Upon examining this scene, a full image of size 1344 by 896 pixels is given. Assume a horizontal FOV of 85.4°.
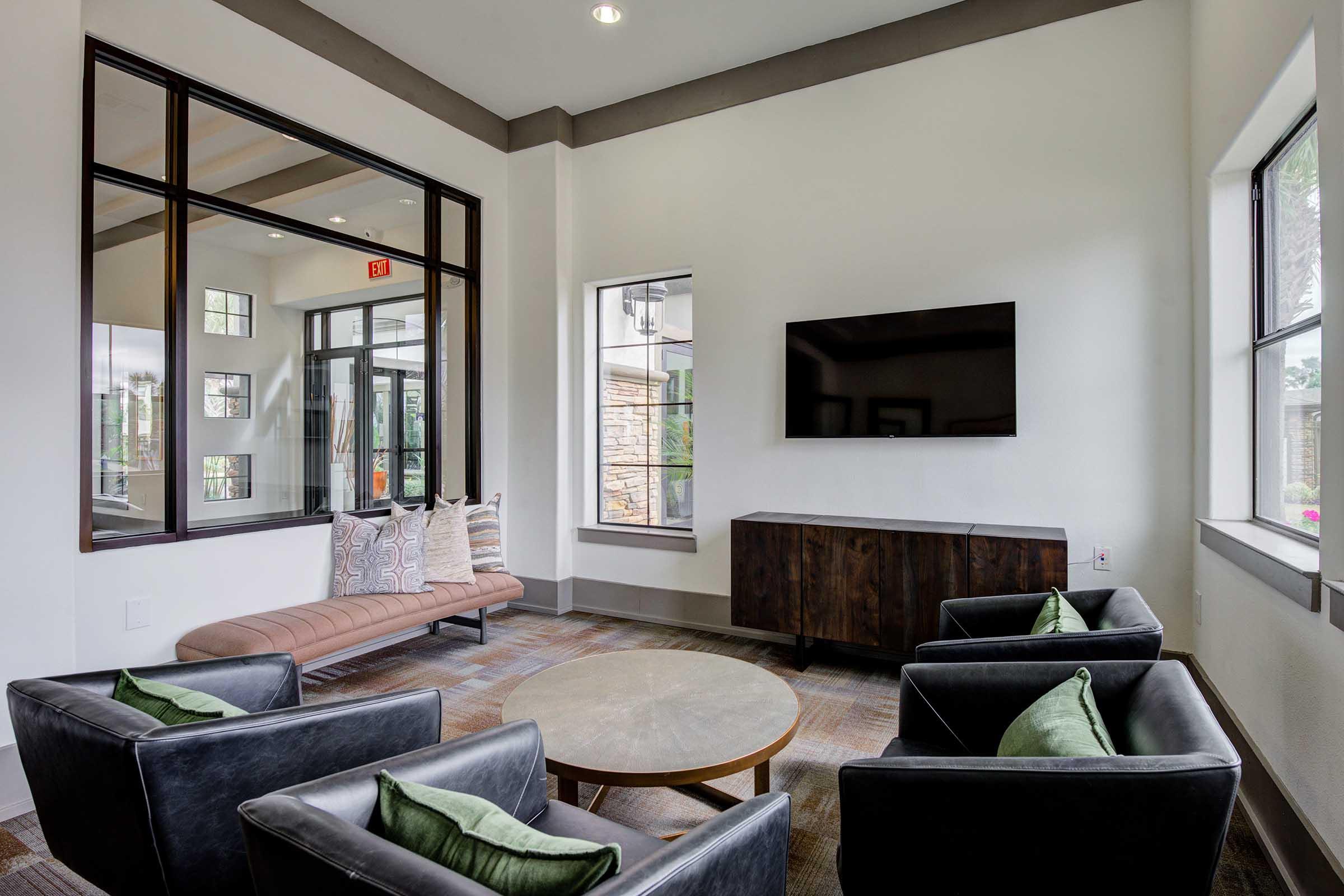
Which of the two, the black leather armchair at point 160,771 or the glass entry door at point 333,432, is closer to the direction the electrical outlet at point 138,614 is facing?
the black leather armchair

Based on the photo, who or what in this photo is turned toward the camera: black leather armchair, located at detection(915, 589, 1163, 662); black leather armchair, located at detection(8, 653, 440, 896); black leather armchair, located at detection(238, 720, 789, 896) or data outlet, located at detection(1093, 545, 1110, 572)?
the data outlet

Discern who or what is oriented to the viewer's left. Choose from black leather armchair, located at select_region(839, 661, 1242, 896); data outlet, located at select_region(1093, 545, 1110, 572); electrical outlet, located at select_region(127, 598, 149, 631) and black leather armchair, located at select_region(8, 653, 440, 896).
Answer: black leather armchair, located at select_region(839, 661, 1242, 896)

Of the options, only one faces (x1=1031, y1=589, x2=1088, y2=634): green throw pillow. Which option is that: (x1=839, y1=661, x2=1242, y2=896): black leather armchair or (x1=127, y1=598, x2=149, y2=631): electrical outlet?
the electrical outlet

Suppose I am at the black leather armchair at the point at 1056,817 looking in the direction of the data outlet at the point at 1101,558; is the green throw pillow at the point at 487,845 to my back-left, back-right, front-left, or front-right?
back-left

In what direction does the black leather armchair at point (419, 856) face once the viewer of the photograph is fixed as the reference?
facing away from the viewer and to the right of the viewer

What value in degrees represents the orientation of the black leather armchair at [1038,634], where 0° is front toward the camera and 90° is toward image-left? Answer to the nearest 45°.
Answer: approximately 90°

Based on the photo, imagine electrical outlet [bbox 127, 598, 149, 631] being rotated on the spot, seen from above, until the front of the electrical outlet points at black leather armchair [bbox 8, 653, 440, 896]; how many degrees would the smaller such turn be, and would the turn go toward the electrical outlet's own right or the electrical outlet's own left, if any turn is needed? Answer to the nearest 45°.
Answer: approximately 45° to the electrical outlet's own right

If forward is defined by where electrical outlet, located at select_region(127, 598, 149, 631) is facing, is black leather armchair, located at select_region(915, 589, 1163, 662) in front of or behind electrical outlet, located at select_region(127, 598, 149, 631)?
in front

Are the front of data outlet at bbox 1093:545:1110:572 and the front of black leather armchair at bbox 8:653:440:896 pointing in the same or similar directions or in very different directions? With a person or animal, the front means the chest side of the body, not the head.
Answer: very different directions

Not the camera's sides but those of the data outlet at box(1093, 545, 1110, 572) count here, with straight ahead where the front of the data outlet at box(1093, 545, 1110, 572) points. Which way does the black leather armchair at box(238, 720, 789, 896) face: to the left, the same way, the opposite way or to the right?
the opposite way

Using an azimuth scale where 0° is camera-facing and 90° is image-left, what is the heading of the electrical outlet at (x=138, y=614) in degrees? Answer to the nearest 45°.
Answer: approximately 315°

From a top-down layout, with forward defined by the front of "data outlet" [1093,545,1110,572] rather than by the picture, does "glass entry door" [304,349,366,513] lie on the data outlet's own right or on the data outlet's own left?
on the data outlet's own right

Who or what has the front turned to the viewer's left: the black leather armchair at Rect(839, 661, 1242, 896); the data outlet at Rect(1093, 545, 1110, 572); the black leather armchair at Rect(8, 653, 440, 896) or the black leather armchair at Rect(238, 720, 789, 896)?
the black leather armchair at Rect(839, 661, 1242, 896)

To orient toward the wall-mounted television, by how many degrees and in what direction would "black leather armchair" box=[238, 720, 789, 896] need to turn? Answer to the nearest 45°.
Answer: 0° — it already faces it

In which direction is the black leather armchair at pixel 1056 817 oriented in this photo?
to the viewer's left
